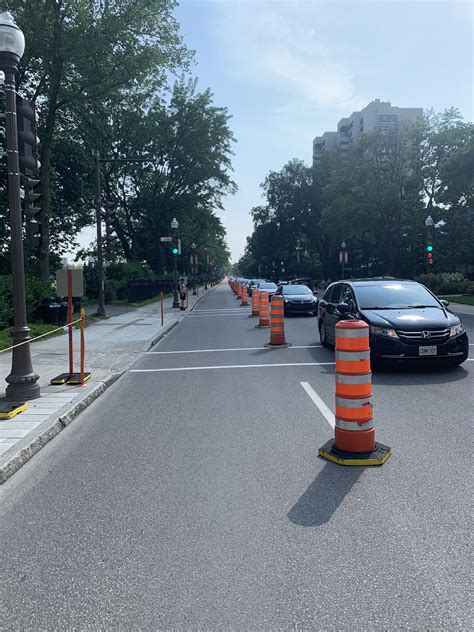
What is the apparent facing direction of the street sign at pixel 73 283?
away from the camera

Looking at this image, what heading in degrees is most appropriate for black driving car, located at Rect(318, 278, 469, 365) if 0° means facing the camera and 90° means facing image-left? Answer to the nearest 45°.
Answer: approximately 315°

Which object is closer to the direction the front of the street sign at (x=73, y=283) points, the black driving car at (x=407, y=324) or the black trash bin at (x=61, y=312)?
the black trash bin

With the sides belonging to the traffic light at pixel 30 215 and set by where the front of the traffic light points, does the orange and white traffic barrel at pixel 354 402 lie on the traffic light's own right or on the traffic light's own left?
on the traffic light's own right

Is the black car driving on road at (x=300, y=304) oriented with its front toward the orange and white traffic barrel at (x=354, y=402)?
yes

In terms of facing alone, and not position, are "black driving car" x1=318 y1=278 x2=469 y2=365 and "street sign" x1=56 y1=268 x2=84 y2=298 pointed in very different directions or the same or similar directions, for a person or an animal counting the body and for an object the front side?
very different directions

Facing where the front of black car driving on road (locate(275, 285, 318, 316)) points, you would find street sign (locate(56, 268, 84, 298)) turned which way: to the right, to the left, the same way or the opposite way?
the opposite way
